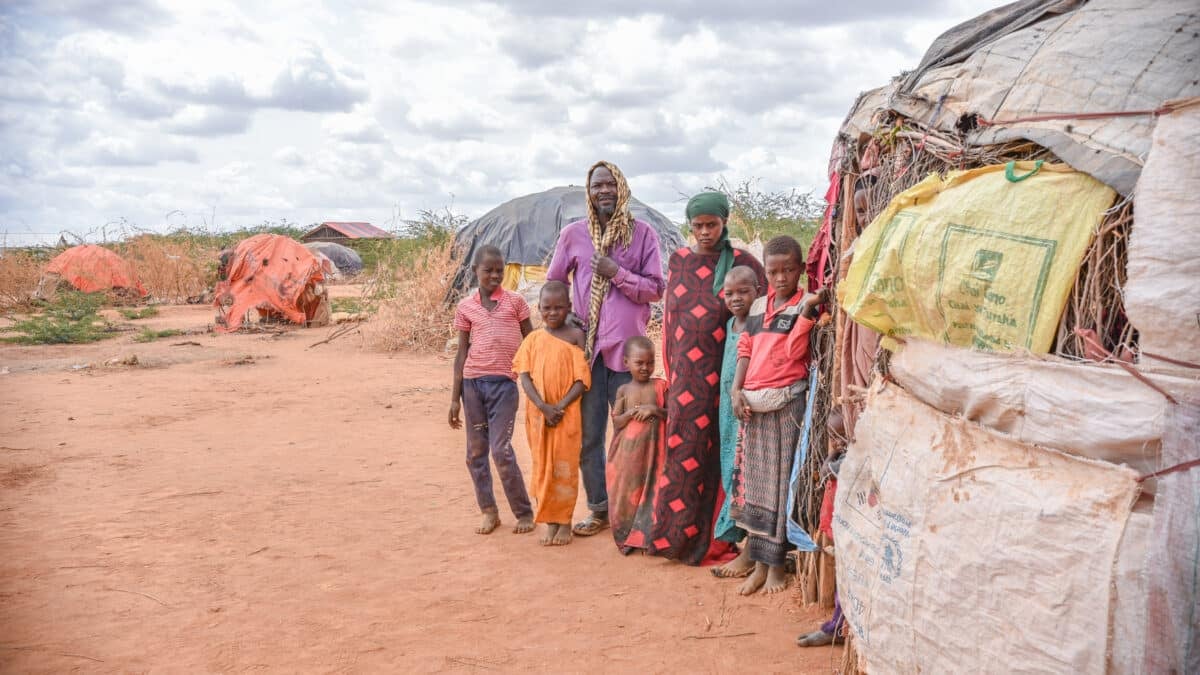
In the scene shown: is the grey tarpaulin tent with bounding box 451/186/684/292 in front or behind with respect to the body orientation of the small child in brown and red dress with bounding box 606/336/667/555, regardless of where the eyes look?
behind

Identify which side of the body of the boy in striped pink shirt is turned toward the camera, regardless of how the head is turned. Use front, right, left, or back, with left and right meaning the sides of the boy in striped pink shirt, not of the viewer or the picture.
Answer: front

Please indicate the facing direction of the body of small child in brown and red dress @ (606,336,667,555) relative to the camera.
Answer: toward the camera

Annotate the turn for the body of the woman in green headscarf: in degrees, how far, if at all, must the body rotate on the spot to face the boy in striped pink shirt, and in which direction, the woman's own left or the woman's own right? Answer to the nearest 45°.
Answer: approximately 90° to the woman's own right

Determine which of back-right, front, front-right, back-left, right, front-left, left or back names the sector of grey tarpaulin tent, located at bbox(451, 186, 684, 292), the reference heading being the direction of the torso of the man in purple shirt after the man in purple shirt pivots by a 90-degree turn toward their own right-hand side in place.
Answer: right

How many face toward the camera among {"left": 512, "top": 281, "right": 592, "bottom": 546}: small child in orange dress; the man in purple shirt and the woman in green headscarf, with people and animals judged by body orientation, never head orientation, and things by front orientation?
3

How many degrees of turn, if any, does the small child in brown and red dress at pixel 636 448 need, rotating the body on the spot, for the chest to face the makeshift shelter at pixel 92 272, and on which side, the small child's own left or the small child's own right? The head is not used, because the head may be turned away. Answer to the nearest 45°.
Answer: approximately 135° to the small child's own right

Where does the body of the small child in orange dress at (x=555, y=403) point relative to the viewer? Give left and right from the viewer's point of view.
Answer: facing the viewer
